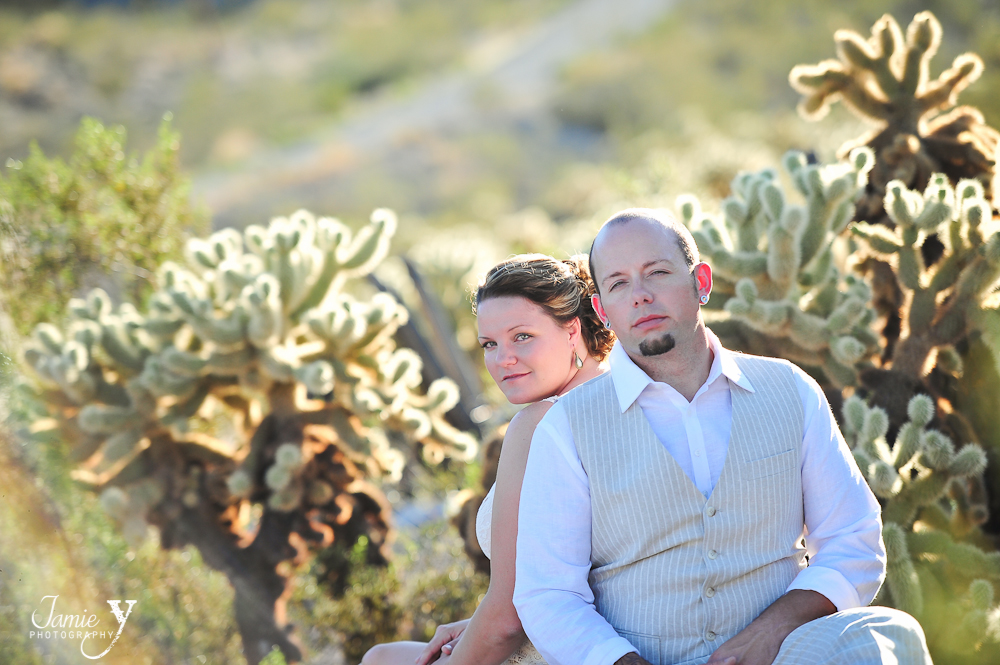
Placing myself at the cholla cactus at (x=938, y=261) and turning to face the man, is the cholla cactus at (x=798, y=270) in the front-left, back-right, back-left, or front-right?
front-right

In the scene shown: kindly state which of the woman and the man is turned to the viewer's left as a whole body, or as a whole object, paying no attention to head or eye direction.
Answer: the woman

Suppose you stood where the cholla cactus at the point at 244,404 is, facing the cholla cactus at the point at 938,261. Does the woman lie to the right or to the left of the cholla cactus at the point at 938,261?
right

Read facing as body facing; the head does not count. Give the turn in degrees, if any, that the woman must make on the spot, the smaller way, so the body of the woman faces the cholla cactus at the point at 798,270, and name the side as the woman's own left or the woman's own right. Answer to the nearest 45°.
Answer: approximately 135° to the woman's own right

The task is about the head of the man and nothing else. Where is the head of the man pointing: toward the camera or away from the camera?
toward the camera

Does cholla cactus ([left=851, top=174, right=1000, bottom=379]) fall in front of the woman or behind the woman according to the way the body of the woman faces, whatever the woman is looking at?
behind

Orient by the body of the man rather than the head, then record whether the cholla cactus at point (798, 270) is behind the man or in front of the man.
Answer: behind

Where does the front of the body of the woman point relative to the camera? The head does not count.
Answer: to the viewer's left

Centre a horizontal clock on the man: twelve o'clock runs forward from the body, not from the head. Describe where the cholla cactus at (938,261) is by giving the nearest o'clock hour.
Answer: The cholla cactus is roughly at 7 o'clock from the man.

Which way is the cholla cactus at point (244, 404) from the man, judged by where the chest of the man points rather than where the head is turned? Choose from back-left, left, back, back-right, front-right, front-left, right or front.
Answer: back-right

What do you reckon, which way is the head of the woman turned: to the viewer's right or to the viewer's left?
to the viewer's left

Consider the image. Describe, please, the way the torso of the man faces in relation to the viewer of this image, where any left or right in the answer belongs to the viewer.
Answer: facing the viewer

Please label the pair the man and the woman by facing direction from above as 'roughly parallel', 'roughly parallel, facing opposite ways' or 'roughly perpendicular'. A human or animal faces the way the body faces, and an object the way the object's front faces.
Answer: roughly perpendicular

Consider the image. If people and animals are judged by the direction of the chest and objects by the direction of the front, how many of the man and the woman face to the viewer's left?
1
